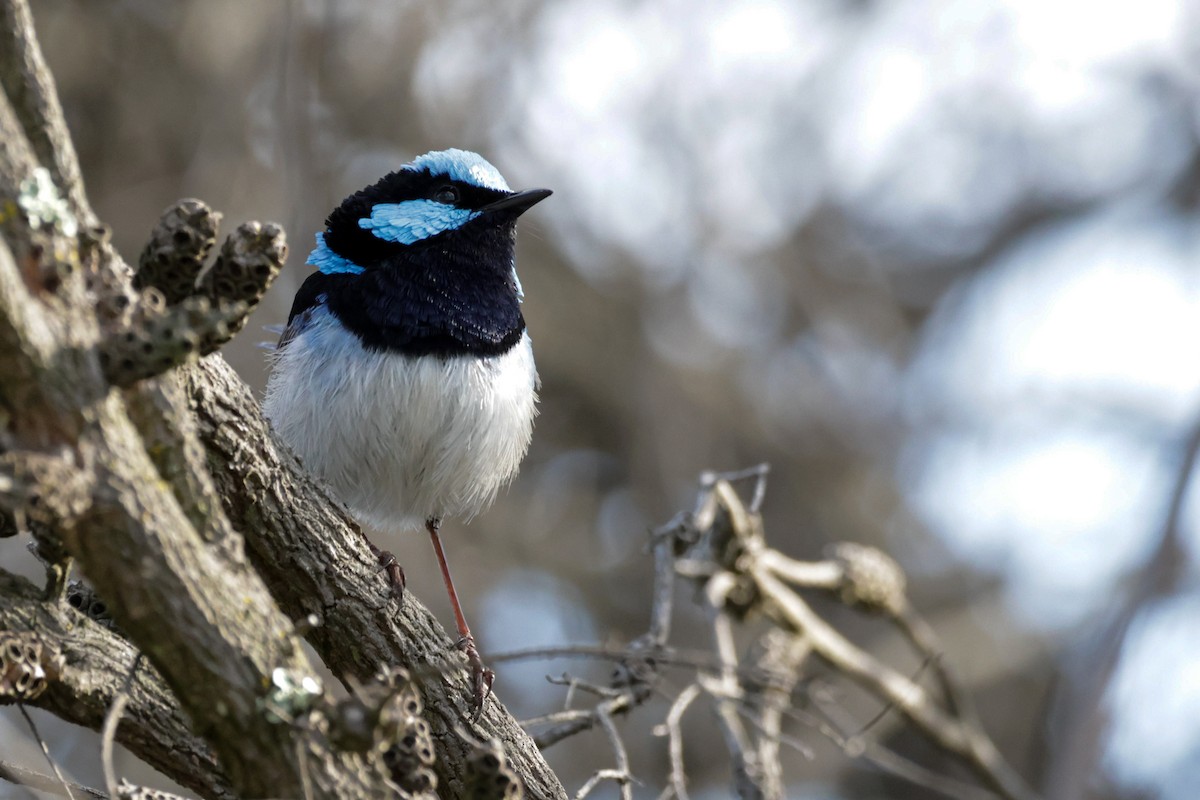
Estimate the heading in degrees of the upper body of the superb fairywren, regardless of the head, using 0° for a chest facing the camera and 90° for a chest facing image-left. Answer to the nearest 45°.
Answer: approximately 315°
